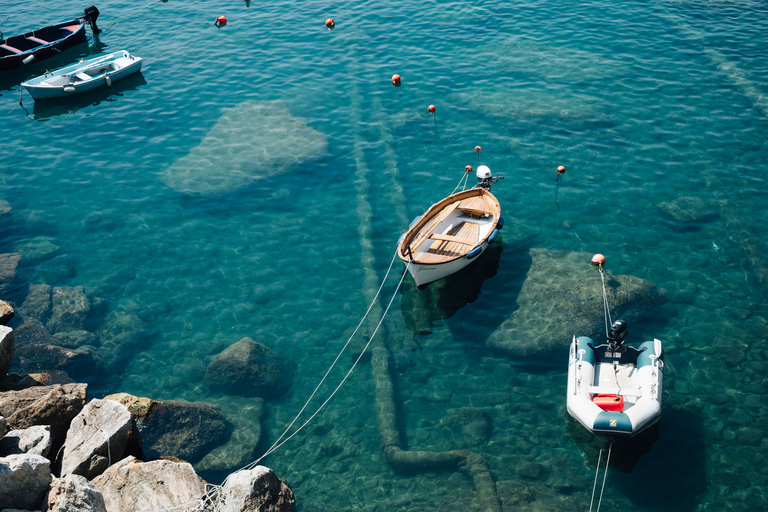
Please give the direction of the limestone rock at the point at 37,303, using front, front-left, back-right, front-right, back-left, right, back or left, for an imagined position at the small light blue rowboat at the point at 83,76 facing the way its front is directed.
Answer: front-left

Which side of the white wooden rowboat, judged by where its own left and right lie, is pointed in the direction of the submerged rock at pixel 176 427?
front

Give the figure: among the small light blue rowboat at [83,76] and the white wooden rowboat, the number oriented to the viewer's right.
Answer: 0

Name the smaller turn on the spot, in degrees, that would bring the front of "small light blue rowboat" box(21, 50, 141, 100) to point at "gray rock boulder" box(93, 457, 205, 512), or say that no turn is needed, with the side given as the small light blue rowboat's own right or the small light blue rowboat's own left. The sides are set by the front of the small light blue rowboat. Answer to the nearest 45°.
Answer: approximately 45° to the small light blue rowboat's own left

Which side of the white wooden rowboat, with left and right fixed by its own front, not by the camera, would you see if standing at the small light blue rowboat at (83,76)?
right

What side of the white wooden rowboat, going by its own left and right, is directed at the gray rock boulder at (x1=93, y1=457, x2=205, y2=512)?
front

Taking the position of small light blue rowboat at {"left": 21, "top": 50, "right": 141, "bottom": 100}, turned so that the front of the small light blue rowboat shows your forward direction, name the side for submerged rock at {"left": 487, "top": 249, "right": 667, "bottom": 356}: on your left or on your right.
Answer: on your left

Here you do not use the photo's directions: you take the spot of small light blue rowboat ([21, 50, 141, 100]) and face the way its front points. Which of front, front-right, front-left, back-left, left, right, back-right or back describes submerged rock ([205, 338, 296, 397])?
front-left

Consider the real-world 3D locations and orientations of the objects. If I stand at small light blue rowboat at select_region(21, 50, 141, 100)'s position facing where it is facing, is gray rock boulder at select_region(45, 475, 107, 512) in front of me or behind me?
in front

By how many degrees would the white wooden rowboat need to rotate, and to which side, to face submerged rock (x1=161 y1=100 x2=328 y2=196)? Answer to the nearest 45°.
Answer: approximately 90° to its right

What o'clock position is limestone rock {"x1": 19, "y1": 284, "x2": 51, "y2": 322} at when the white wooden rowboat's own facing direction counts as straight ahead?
The limestone rock is roughly at 1 o'clock from the white wooden rowboat.

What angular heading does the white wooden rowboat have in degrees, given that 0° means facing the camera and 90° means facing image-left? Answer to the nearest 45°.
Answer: approximately 45°

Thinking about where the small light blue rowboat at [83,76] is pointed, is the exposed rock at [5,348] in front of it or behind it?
in front
